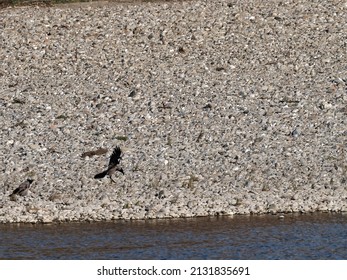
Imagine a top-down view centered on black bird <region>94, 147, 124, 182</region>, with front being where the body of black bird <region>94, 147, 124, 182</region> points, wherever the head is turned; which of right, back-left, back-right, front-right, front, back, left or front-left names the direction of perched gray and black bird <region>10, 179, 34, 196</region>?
back

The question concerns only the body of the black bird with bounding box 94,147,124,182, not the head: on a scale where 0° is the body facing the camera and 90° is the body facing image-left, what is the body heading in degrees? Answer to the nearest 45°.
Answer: approximately 270°

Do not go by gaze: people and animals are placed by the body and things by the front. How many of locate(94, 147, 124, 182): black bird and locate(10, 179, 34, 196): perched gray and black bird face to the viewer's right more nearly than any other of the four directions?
2

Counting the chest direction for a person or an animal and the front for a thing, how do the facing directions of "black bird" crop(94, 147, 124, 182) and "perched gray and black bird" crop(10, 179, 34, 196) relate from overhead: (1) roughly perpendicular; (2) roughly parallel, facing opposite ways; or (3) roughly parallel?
roughly parallel

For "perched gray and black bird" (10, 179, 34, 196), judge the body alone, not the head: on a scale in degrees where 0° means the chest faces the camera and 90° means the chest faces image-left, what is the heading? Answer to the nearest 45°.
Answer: approximately 270°

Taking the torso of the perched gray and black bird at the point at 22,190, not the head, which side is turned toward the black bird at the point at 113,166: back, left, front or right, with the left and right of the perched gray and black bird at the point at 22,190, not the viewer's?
front
